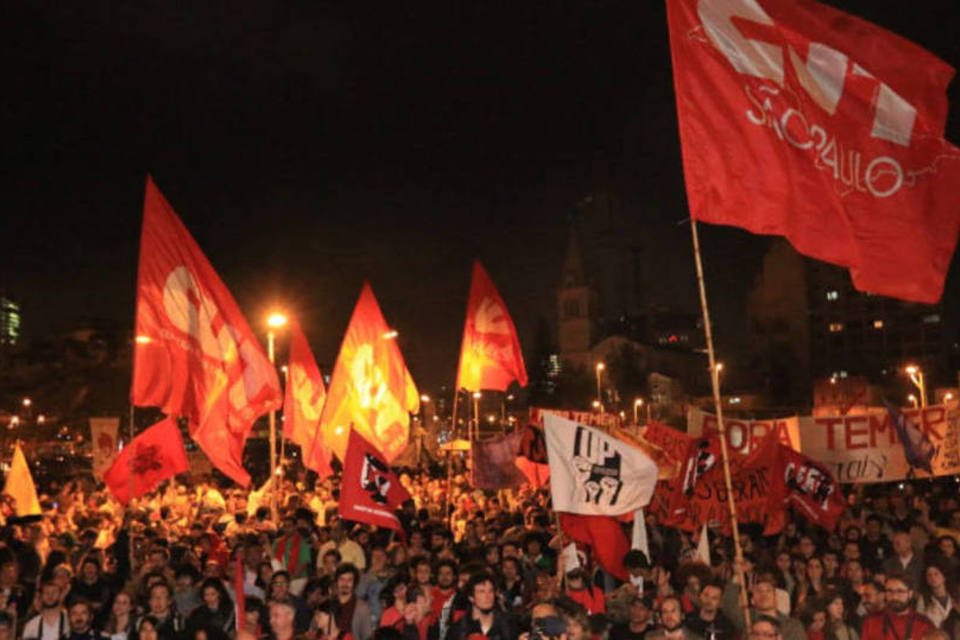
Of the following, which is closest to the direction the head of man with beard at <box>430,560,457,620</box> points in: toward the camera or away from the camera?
toward the camera

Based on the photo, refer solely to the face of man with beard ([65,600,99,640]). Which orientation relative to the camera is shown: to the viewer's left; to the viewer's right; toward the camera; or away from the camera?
toward the camera

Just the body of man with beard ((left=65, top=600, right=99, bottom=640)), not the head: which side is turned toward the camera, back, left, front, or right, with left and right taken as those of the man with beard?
front

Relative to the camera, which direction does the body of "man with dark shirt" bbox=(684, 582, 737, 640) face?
toward the camera

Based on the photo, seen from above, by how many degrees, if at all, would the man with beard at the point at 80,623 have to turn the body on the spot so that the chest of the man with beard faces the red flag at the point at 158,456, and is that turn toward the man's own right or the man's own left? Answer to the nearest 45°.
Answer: approximately 180°

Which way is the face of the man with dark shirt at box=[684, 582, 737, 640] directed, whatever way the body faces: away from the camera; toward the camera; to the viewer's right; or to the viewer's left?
toward the camera

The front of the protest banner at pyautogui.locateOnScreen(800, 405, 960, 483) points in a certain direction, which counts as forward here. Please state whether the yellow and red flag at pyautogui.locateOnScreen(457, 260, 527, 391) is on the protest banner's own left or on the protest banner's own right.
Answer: on the protest banner's own right

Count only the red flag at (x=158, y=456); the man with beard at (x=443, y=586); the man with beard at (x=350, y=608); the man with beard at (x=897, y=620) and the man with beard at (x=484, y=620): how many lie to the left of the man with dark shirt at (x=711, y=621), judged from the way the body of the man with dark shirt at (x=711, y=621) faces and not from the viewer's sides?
1

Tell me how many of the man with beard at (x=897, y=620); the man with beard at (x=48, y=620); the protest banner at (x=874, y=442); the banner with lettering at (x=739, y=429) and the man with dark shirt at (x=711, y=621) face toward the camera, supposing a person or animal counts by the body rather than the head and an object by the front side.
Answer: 5

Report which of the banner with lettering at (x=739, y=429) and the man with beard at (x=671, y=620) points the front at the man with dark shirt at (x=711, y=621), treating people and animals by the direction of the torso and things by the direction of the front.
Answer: the banner with lettering

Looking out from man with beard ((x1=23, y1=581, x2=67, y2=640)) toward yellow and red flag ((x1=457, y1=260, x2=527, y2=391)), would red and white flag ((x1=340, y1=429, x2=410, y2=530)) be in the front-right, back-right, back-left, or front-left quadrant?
front-right

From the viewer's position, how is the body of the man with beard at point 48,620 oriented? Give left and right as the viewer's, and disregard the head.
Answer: facing the viewer

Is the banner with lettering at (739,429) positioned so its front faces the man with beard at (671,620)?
yes
